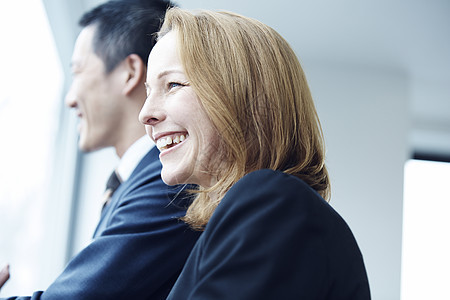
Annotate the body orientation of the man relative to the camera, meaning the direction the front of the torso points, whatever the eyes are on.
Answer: to the viewer's left

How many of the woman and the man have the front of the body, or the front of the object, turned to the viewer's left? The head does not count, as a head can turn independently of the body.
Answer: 2

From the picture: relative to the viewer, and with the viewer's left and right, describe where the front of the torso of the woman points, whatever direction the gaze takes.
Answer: facing to the left of the viewer
